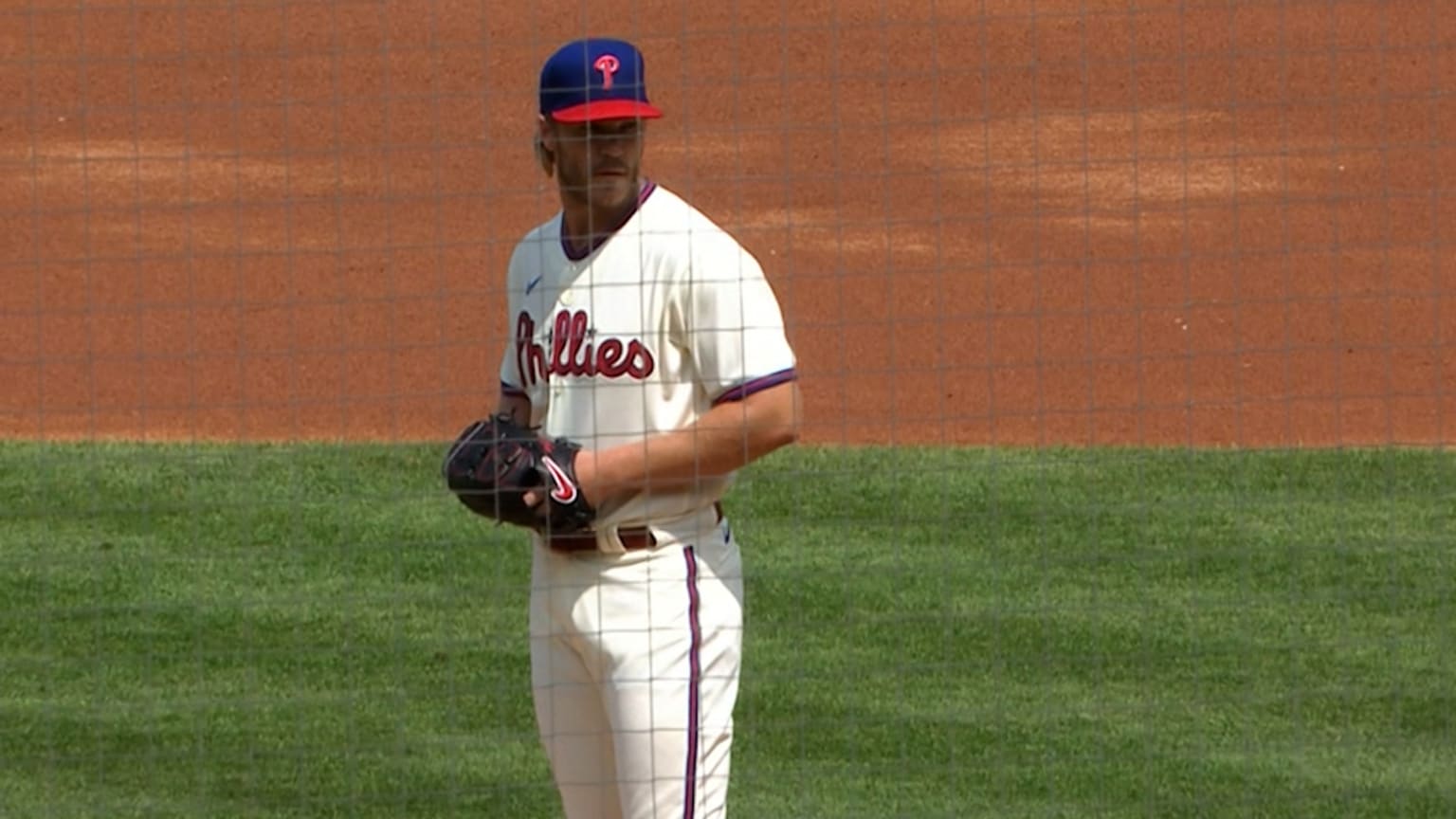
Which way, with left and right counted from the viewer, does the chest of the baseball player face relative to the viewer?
facing the viewer and to the left of the viewer
